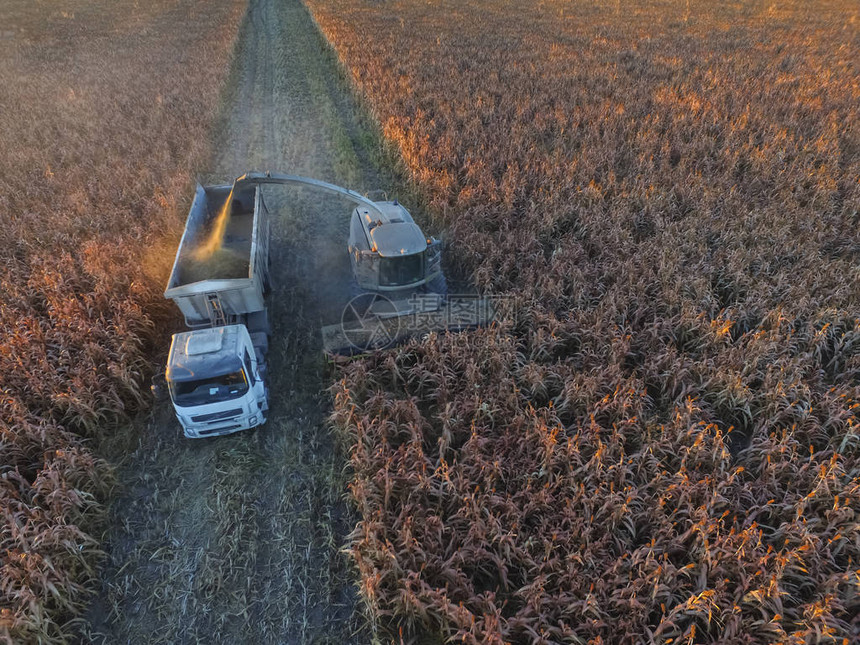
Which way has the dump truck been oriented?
toward the camera
